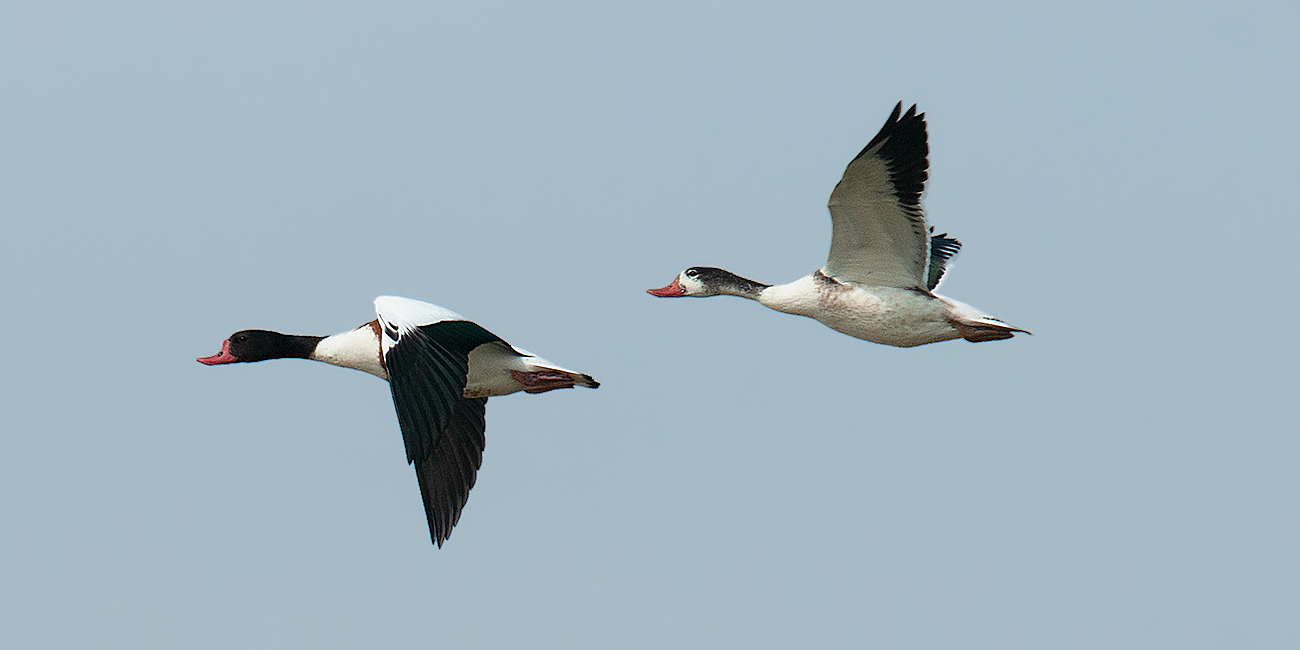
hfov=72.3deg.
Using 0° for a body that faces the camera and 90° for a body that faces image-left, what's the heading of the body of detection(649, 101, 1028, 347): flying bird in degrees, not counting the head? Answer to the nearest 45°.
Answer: approximately 90°

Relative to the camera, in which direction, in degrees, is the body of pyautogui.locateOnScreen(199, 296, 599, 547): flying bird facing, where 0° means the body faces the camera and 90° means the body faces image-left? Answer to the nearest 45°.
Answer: approximately 90°

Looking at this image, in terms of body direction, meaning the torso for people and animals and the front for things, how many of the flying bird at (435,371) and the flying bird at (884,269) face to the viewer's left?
2

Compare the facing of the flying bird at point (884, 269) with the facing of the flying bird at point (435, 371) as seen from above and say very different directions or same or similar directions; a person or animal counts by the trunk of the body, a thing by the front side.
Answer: same or similar directions

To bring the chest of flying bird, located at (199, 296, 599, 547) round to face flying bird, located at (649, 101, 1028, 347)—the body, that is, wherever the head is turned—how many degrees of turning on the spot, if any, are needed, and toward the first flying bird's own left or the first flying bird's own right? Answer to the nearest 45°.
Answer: approximately 180°

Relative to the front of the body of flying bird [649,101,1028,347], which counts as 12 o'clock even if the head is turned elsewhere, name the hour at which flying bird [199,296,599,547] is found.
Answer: flying bird [199,296,599,547] is roughly at 11 o'clock from flying bird [649,101,1028,347].
